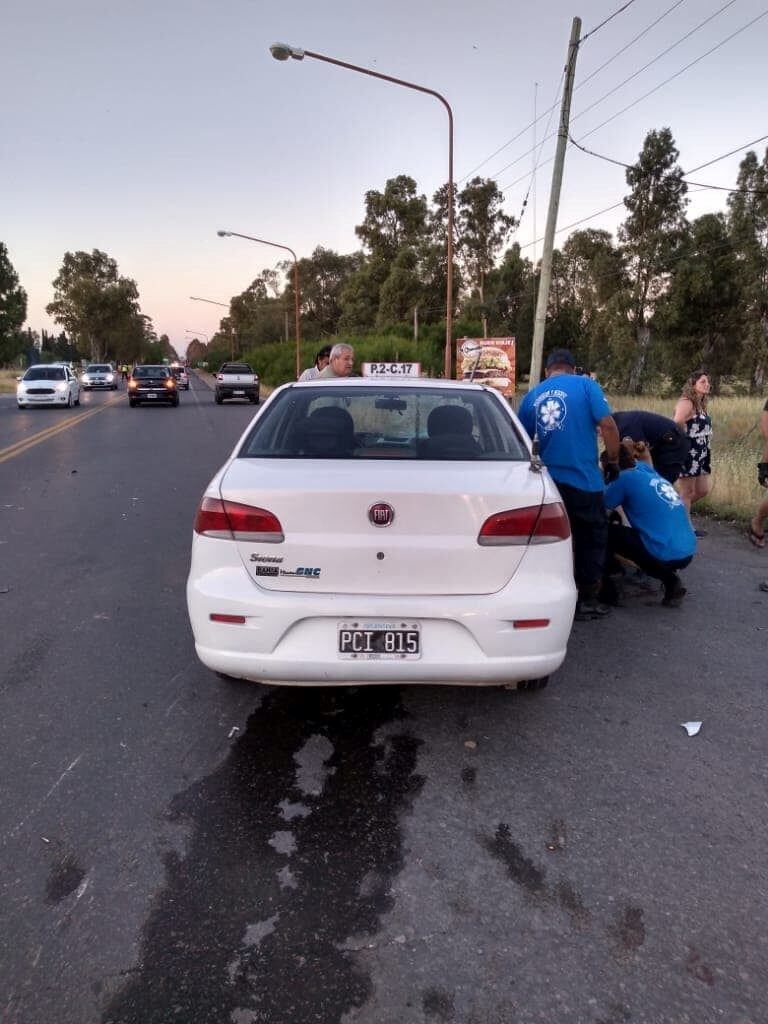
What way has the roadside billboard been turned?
toward the camera

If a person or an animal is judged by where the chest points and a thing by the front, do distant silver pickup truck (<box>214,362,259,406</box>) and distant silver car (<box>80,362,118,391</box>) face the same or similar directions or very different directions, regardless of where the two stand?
very different directions

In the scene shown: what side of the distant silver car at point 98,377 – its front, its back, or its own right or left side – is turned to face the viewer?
front

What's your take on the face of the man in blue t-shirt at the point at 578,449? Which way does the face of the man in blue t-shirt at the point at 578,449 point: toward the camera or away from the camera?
away from the camera

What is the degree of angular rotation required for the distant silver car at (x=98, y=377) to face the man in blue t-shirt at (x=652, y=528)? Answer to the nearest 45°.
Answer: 0° — it already faces them

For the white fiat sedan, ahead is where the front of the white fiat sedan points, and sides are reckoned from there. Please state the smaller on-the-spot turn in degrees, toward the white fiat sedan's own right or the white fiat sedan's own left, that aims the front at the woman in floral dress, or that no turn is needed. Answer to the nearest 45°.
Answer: approximately 45° to the white fiat sedan's own right

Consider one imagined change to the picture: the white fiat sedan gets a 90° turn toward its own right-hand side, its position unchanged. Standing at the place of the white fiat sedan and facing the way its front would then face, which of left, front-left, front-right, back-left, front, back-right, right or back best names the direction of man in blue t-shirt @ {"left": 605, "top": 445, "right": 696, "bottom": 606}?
front-left

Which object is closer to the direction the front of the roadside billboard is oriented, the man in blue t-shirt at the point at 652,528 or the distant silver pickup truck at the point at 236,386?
the man in blue t-shirt

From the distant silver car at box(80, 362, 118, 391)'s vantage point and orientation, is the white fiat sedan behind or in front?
in front

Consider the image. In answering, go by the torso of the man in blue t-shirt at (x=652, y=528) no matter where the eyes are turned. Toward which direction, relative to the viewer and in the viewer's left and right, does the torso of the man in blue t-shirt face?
facing away from the viewer and to the left of the viewer

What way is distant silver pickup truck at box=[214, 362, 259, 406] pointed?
away from the camera

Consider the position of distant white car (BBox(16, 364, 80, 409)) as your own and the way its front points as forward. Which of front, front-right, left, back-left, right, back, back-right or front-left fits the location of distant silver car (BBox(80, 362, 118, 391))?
back

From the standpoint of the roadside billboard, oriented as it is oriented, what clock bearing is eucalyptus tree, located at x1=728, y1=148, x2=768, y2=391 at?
The eucalyptus tree is roughly at 7 o'clock from the roadside billboard.

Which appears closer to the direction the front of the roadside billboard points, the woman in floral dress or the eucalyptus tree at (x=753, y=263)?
the woman in floral dress

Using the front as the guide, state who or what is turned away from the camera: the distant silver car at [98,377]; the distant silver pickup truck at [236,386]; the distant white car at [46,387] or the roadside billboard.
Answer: the distant silver pickup truck

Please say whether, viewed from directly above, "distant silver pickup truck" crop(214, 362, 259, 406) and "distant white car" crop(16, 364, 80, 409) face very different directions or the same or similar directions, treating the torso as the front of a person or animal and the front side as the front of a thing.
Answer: very different directions

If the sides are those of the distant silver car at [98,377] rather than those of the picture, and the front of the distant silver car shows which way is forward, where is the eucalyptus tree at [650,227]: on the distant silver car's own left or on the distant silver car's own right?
on the distant silver car's own left

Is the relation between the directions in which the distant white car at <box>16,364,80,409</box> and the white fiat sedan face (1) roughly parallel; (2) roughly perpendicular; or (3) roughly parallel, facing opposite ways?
roughly parallel, facing opposite ways

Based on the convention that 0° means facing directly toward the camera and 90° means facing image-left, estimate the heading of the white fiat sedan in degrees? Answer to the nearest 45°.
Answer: approximately 180°
